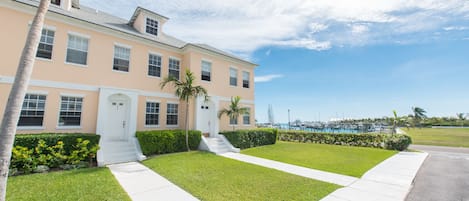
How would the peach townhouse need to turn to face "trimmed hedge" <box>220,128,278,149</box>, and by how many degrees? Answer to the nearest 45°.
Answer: approximately 45° to its left

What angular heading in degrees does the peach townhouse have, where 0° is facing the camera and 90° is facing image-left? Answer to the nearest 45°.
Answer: approximately 315°

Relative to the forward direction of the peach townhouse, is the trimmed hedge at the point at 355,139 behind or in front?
in front
